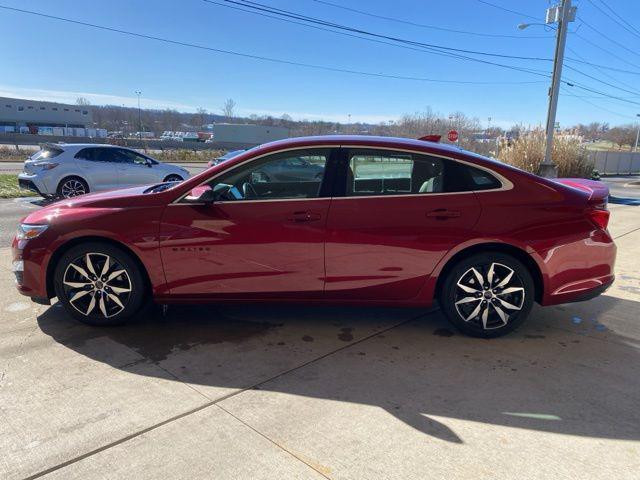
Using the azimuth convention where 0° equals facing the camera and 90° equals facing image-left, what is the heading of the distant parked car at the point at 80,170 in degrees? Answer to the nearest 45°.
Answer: approximately 225°

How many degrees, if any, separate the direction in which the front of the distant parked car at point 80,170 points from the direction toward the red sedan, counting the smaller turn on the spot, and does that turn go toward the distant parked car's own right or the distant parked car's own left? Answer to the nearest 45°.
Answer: approximately 135° to the distant parked car's own right

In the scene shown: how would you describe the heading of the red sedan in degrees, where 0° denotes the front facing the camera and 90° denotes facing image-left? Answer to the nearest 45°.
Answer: approximately 90°

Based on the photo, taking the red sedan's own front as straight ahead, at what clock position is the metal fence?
The metal fence is roughly at 4 o'clock from the red sedan.

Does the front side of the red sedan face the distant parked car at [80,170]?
no

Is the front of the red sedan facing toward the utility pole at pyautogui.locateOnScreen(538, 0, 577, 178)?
no

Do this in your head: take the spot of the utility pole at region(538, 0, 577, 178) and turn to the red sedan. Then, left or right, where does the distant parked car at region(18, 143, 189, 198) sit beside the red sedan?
right

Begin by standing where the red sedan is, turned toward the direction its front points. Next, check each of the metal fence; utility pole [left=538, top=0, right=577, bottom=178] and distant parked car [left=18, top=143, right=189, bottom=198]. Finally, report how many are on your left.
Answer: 0

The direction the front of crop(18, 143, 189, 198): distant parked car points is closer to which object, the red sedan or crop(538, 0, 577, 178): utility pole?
the utility pole

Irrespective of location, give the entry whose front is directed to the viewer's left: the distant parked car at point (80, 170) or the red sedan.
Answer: the red sedan

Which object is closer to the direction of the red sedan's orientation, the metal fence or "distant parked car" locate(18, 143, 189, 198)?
the distant parked car
